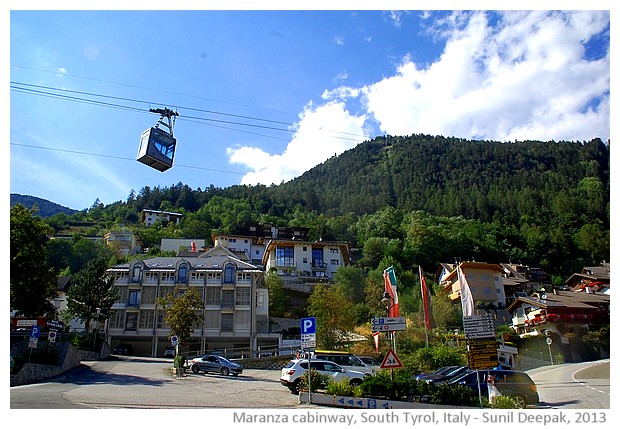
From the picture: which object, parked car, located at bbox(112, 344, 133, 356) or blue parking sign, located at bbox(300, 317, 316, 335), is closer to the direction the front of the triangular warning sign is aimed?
the blue parking sign

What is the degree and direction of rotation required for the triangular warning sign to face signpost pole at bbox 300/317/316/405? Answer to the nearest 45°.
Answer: approximately 90° to its right

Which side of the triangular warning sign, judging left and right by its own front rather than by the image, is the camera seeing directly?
front

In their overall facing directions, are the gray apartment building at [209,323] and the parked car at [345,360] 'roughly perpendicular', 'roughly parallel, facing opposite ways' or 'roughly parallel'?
roughly perpendicular

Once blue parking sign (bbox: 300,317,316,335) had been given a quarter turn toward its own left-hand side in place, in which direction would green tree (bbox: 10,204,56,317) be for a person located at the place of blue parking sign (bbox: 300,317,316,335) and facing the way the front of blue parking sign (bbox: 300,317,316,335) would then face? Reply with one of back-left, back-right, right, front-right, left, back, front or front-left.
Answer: back-left

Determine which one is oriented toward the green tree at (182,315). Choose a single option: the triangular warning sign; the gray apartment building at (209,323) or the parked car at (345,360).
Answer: the gray apartment building

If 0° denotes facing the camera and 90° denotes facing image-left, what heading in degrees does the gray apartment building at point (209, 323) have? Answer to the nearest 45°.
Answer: approximately 0°

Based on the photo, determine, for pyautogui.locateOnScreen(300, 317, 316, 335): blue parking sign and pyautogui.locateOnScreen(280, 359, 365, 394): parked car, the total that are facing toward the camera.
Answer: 1

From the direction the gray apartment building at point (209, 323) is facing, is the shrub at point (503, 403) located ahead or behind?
ahead

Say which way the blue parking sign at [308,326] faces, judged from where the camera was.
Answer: facing the viewer

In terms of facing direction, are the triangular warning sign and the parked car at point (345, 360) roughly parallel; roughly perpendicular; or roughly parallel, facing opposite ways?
roughly perpendicular
